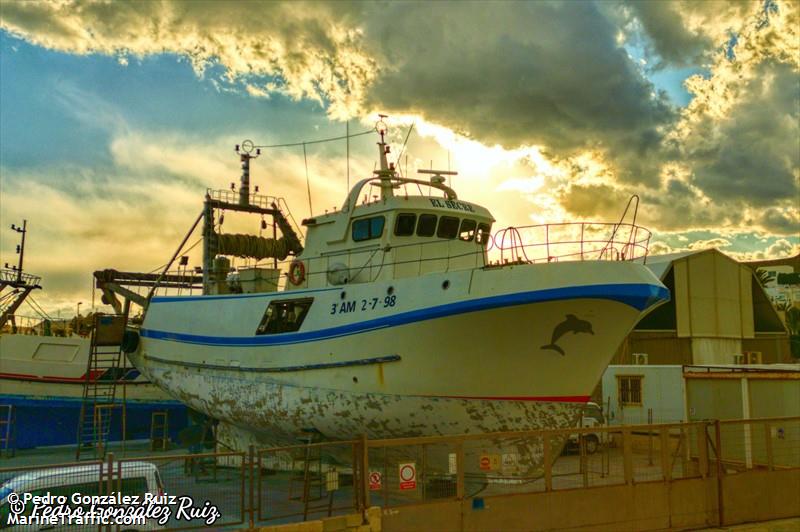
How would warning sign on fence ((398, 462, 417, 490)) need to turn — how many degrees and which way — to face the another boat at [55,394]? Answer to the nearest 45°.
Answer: approximately 135° to its right

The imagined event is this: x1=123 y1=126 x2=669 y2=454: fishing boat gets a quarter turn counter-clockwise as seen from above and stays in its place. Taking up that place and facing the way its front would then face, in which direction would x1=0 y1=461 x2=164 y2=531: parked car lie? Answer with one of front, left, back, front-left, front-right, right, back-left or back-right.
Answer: back

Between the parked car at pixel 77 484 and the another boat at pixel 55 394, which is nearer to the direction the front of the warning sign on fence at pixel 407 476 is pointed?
the parked car

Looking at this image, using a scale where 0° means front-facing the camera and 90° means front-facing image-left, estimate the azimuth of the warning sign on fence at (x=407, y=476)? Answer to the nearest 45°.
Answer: approximately 0°

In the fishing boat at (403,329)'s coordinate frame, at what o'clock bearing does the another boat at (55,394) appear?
Another boat is roughly at 6 o'clock from the fishing boat.

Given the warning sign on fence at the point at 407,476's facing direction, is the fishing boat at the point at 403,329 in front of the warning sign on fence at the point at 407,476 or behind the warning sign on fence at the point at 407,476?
behind

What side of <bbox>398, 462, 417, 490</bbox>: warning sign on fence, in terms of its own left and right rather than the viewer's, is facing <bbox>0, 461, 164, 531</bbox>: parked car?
right
